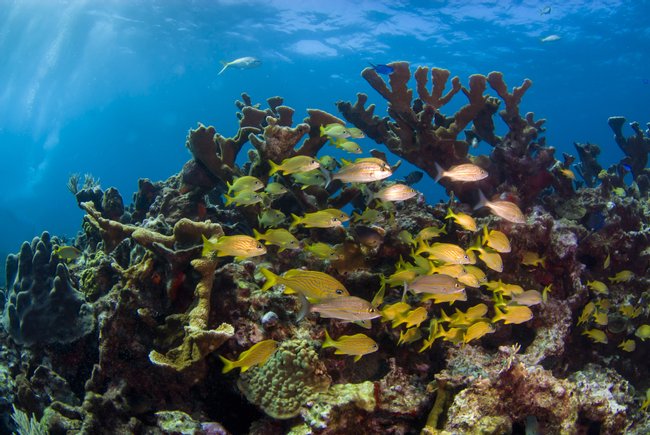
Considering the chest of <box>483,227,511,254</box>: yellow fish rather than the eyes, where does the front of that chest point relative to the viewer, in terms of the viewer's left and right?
facing to the right of the viewer

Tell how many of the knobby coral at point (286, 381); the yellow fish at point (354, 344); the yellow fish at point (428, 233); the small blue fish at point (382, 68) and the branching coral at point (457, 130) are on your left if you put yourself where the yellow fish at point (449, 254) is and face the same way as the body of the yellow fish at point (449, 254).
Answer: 3

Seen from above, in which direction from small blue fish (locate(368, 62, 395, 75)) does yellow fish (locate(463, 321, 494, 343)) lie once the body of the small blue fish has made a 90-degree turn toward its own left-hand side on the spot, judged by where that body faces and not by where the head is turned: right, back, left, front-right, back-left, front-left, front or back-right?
back

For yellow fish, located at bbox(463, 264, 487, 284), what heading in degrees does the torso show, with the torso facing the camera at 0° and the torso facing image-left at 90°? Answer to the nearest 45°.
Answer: approximately 270°
